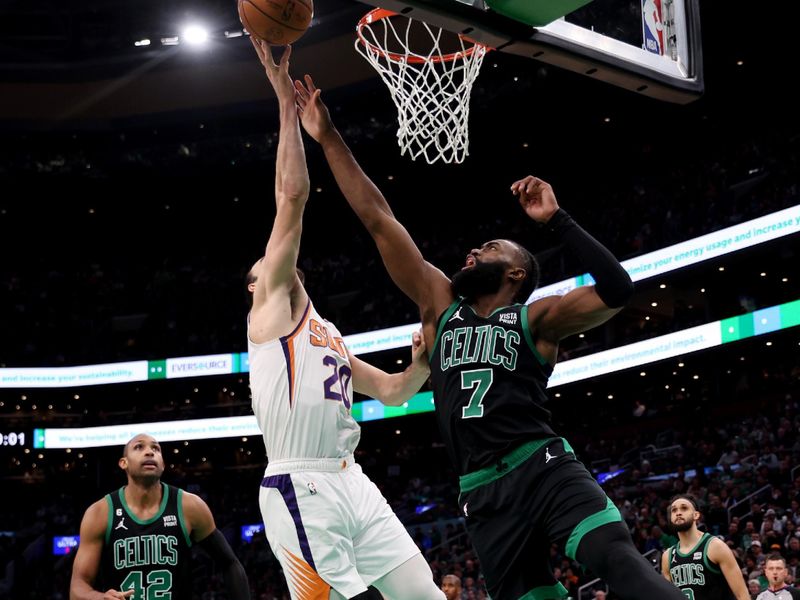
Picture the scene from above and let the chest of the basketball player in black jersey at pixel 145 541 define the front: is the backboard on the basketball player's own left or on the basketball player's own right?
on the basketball player's own left

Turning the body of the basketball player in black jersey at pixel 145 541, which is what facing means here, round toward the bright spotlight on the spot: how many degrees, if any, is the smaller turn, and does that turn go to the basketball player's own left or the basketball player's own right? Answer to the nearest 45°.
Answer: approximately 180°

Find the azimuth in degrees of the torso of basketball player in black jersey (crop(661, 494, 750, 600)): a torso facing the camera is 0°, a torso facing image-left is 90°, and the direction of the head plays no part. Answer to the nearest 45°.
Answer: approximately 45°

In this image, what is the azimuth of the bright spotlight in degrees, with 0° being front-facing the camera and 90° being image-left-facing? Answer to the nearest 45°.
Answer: approximately 0°

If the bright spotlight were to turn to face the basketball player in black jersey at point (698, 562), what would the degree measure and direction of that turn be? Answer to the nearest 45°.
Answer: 0° — it already faces them

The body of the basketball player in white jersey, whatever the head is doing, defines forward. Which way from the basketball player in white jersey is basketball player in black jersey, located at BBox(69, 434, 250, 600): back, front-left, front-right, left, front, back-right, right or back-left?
back
